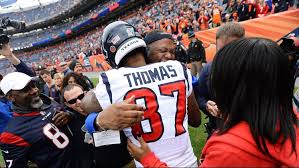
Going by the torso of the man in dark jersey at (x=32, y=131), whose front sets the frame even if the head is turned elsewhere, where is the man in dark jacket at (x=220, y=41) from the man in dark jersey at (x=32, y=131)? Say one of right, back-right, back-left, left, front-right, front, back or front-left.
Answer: front-left

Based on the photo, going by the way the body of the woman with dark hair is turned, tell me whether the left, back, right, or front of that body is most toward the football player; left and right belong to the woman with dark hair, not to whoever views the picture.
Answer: front

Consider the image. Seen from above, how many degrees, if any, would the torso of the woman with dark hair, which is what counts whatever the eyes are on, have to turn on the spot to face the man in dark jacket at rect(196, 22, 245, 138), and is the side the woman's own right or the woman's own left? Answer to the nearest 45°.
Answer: approximately 45° to the woman's own right

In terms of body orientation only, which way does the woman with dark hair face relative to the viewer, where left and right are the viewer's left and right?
facing away from the viewer and to the left of the viewer

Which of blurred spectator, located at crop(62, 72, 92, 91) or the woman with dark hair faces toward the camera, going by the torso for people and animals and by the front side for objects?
the blurred spectator

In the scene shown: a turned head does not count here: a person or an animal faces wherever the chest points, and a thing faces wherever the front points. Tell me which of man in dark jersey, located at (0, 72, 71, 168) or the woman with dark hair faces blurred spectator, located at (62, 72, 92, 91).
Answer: the woman with dark hair

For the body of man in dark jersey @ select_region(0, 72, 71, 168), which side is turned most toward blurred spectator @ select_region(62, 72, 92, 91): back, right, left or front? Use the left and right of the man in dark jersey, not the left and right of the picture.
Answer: left

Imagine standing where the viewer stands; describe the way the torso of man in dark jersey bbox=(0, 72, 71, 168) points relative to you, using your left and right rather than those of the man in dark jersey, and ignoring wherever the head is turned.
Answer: facing the viewer and to the right of the viewer

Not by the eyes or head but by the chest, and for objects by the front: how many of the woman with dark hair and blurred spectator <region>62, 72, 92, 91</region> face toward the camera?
1

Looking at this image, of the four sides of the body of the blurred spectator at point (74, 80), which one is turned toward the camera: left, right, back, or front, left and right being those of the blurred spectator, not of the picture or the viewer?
front

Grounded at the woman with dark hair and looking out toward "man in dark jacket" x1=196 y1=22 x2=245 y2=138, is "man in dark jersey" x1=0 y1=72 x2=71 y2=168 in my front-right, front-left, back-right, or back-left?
front-left

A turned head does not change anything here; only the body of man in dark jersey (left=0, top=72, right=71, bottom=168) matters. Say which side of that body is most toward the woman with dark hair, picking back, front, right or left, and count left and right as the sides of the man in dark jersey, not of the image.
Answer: front

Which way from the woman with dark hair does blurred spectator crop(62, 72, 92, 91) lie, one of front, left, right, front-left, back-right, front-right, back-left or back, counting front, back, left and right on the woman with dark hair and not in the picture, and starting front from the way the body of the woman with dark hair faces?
front

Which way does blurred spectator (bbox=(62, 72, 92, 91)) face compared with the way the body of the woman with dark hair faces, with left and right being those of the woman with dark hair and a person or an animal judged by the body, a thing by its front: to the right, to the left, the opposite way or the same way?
the opposite way

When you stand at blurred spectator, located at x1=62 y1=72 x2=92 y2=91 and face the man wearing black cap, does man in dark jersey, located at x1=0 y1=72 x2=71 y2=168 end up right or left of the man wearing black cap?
right
